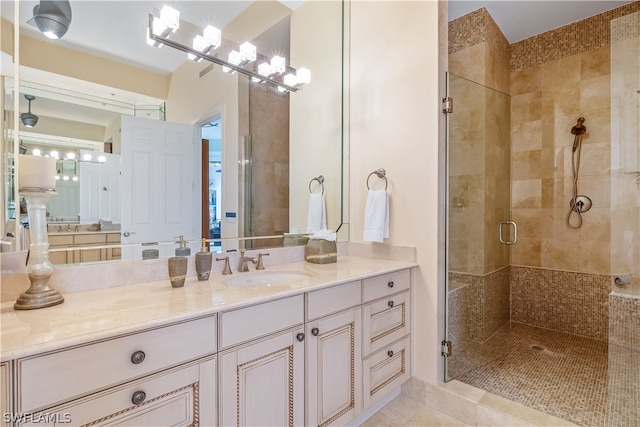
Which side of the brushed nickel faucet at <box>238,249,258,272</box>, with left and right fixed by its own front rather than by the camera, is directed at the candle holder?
right

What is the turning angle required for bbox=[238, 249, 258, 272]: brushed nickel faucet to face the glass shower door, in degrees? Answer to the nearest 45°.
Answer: approximately 45° to its left

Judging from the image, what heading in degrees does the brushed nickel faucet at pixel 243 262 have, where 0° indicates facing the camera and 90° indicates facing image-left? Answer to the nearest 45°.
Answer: approximately 315°
